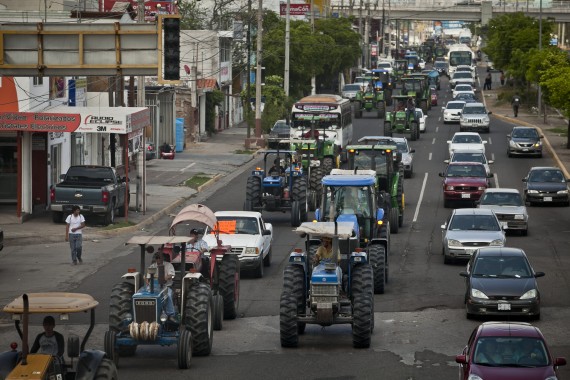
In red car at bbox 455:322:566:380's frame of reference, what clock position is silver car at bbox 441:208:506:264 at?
The silver car is roughly at 6 o'clock from the red car.

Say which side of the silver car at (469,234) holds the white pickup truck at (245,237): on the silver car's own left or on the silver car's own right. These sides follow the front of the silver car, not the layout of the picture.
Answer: on the silver car's own right

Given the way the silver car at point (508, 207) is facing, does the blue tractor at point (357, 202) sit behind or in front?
in front

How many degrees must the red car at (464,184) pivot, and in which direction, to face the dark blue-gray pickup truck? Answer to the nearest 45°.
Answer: approximately 45° to its right

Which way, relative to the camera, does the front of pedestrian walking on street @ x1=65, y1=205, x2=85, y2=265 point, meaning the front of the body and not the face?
toward the camera

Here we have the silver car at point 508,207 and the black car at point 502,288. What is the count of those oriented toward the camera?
2

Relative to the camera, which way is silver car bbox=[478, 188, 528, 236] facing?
toward the camera

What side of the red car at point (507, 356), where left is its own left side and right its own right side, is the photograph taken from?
front

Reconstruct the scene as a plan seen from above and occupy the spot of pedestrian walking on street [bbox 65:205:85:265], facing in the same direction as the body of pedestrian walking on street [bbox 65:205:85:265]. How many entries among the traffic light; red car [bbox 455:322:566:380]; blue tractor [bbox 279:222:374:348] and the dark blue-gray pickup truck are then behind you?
1

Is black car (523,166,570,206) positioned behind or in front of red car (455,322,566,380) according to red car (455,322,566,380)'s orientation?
behind

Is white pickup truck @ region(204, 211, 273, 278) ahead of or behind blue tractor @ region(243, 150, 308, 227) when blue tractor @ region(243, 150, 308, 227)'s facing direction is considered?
ahead

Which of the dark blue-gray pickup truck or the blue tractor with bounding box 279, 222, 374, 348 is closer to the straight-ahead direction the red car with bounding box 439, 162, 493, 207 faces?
the blue tractor

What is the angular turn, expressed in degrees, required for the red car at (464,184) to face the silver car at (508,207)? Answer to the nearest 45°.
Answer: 0° — it already faces it

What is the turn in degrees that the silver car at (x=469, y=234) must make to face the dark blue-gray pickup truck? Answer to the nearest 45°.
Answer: approximately 90° to its right

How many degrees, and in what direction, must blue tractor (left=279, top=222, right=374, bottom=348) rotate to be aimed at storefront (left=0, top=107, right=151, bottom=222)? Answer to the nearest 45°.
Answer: approximately 135° to its right
